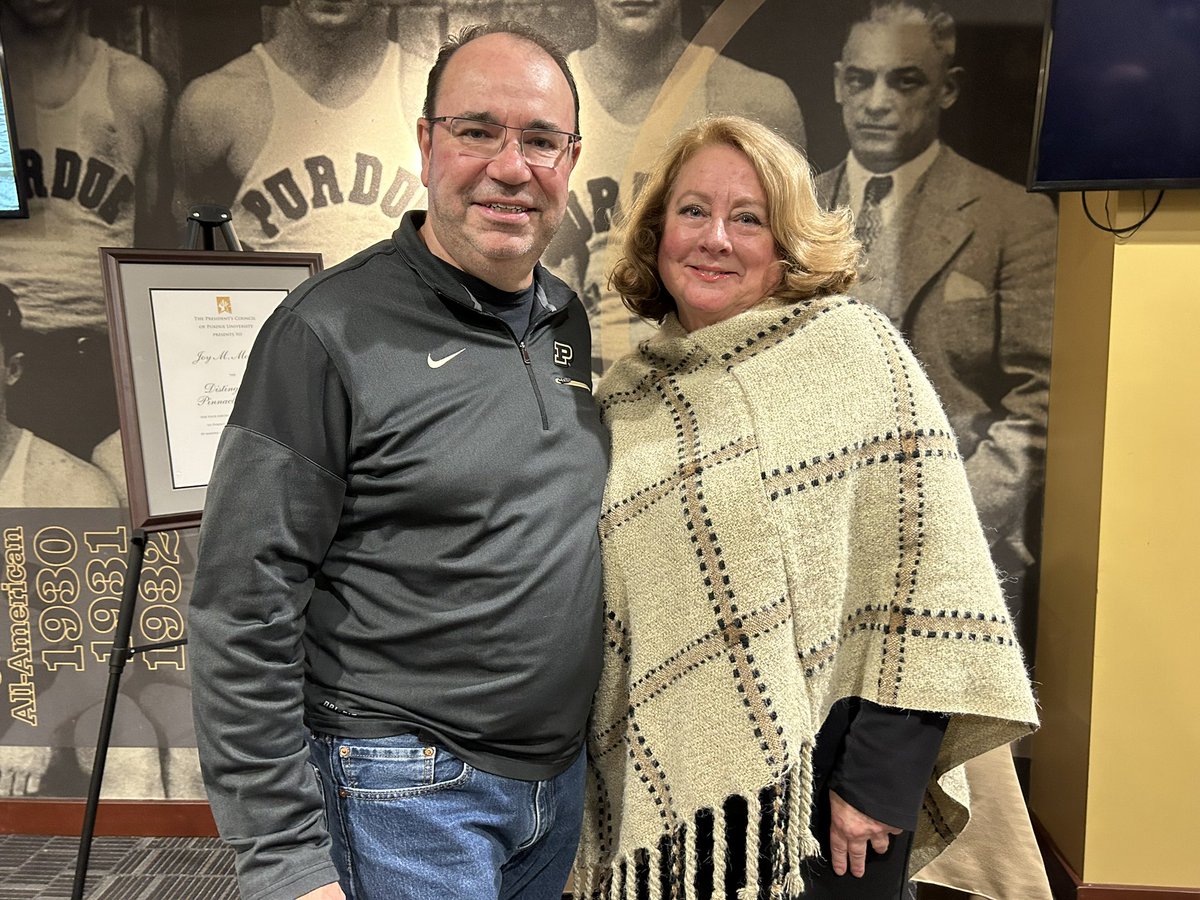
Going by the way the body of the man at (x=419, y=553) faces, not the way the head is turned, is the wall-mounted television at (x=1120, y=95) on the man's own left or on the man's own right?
on the man's own left

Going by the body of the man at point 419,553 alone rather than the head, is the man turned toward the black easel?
no

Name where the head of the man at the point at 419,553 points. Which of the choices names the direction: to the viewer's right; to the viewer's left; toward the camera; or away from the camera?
toward the camera

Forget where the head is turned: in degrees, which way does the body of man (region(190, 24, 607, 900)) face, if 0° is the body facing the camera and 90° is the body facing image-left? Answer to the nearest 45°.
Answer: approximately 315°

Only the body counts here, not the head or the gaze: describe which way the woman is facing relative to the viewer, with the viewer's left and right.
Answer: facing the viewer and to the left of the viewer

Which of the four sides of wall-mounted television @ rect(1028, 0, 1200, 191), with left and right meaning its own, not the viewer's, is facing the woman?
front

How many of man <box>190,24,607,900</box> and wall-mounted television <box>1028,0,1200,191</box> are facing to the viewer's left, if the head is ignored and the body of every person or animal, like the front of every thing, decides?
0

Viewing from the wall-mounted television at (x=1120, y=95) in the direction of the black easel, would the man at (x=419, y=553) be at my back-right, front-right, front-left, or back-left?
front-left

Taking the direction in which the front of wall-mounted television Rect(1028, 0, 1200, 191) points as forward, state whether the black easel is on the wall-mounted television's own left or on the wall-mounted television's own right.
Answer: on the wall-mounted television's own right

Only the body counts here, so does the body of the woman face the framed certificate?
no

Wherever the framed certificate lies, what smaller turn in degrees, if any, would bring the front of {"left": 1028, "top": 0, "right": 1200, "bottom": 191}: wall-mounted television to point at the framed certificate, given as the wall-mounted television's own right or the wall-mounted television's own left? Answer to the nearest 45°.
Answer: approximately 45° to the wall-mounted television's own right

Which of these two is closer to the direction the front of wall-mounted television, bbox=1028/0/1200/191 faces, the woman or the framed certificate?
the woman

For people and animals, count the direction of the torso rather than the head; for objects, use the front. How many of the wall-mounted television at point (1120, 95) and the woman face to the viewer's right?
0

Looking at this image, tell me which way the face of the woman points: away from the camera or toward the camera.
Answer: toward the camera

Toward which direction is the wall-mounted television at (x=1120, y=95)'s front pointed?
toward the camera

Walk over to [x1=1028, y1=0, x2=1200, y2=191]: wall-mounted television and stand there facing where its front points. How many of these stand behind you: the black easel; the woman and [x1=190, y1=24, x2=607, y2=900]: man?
0

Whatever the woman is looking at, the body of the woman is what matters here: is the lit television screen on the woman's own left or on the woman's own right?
on the woman's own right
